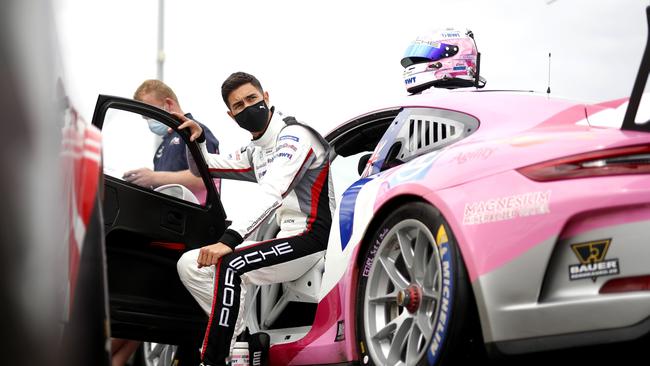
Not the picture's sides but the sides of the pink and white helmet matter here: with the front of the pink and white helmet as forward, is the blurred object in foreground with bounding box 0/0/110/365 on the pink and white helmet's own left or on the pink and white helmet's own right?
on the pink and white helmet's own left

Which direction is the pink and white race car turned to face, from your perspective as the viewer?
facing away from the viewer and to the left of the viewer

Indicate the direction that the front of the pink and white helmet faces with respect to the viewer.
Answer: facing to the left of the viewer
